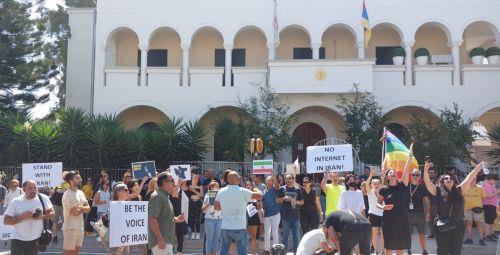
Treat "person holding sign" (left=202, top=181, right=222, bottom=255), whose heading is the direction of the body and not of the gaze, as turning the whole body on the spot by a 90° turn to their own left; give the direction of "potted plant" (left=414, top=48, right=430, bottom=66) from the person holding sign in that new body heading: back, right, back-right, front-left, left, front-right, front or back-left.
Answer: front-left

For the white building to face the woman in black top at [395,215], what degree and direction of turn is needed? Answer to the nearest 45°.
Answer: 0° — it already faces them

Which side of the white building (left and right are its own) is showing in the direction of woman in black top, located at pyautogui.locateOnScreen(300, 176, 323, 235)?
front
